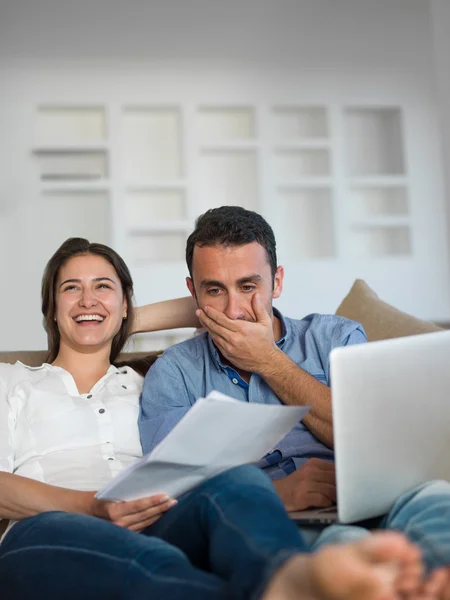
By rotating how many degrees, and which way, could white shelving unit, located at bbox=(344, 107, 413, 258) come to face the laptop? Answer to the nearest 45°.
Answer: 0° — it already faces it

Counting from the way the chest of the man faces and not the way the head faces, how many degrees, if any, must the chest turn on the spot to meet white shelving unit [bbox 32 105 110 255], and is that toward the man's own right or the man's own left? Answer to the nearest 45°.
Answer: approximately 135° to the man's own right

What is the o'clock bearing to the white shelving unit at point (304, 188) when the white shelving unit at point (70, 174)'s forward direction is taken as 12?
the white shelving unit at point (304, 188) is roughly at 9 o'clock from the white shelving unit at point (70, 174).

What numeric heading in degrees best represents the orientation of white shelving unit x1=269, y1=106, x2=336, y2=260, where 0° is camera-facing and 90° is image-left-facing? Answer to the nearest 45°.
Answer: approximately 0°

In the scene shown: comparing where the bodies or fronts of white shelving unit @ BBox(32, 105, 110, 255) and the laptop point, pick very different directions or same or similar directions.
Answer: very different directions

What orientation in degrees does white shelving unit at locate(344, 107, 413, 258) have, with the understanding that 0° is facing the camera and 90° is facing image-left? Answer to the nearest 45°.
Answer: approximately 0°
